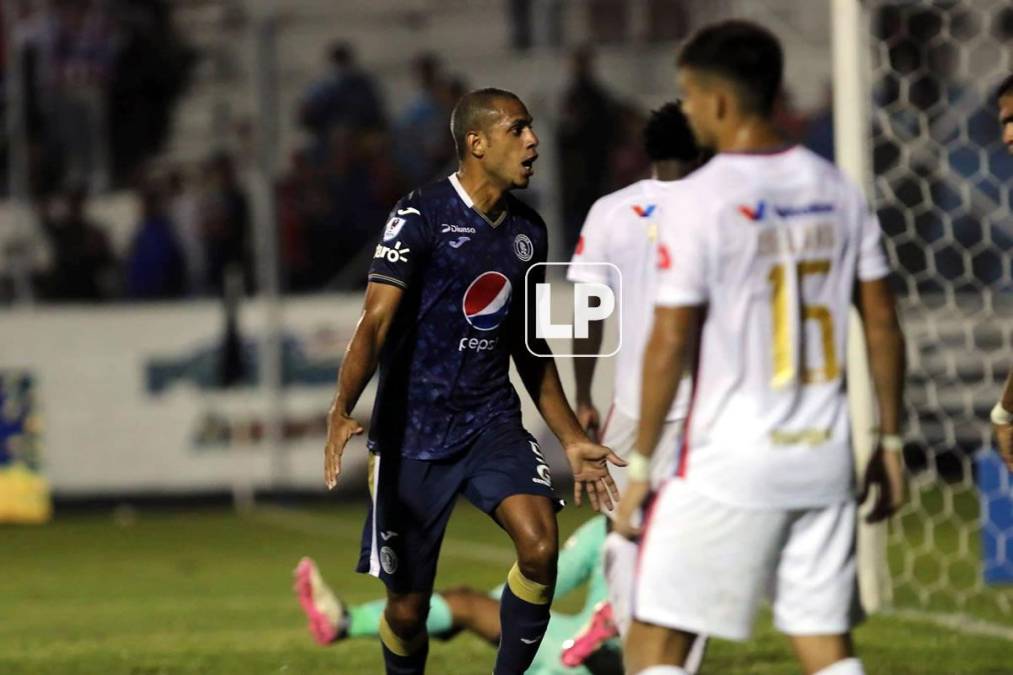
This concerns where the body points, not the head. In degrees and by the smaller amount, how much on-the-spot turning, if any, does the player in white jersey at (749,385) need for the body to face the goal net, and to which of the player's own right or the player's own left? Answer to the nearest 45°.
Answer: approximately 45° to the player's own right

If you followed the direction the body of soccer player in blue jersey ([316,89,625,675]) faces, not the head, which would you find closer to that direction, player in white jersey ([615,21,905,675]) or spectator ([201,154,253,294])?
the player in white jersey

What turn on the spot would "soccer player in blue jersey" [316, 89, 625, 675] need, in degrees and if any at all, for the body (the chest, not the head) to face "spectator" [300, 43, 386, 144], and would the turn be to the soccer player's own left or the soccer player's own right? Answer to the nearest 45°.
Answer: approximately 135° to the soccer player's own left

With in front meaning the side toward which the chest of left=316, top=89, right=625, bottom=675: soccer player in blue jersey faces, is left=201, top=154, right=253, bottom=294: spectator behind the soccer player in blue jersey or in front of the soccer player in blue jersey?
behind

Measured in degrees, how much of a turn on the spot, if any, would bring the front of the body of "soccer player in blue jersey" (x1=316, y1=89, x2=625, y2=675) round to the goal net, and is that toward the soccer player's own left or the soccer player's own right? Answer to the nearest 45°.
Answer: approximately 90° to the soccer player's own left

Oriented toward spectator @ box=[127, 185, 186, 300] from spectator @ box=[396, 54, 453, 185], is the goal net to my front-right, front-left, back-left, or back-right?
back-left

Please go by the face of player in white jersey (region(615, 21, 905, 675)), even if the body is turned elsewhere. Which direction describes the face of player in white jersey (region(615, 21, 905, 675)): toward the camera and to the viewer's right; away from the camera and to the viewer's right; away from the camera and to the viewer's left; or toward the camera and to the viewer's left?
away from the camera and to the viewer's left

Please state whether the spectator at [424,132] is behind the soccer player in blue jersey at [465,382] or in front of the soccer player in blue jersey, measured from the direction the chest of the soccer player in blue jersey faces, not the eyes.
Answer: behind

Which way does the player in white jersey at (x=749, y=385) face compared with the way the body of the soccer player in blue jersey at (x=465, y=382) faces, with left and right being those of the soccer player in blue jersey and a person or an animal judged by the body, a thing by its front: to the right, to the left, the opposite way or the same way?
the opposite way

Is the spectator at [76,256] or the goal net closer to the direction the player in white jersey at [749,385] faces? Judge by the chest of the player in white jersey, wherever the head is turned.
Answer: the spectator

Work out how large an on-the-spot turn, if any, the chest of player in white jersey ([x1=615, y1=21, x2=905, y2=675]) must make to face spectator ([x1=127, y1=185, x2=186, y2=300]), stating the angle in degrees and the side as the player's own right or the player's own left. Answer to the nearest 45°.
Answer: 0° — they already face them

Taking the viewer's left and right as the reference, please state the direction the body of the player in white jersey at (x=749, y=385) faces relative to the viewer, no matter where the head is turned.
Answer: facing away from the viewer and to the left of the viewer

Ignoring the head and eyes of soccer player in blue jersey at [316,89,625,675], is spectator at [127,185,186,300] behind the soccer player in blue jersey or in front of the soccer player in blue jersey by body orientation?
behind

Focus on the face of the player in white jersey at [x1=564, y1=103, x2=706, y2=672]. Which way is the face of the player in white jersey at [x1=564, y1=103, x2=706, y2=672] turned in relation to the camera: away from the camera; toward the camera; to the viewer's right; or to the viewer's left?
away from the camera

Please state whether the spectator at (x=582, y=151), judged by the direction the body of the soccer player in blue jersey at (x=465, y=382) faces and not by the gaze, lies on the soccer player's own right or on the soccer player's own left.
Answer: on the soccer player's own left
